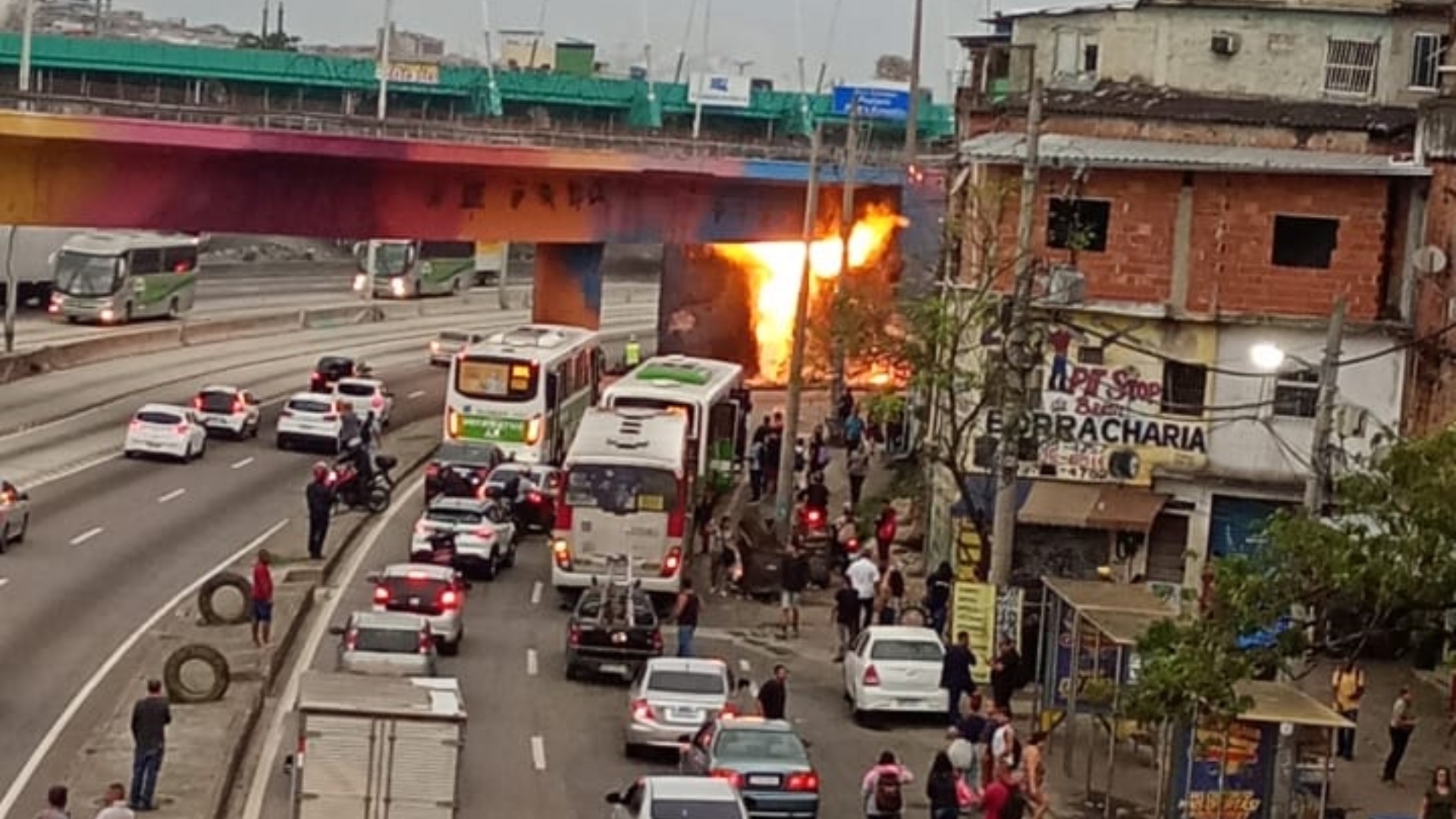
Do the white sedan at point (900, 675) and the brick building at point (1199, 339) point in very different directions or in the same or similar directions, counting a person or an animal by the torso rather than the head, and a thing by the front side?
very different directions

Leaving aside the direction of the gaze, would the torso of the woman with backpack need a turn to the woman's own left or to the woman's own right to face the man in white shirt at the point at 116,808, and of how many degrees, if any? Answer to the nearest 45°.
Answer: approximately 135° to the woman's own left

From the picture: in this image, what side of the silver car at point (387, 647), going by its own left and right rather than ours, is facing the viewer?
back

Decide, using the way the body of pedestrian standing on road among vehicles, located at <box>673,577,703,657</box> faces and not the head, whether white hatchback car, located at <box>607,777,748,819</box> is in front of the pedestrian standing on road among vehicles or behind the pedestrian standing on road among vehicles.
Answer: behind

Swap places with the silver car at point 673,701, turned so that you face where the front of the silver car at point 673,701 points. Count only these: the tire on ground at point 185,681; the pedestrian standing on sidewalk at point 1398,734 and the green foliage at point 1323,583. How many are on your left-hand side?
1

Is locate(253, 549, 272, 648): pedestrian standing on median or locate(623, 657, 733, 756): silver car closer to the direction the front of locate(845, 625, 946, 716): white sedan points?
the pedestrian standing on median

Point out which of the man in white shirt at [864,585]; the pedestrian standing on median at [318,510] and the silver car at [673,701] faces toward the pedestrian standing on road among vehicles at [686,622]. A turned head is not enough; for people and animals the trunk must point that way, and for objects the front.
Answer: the silver car

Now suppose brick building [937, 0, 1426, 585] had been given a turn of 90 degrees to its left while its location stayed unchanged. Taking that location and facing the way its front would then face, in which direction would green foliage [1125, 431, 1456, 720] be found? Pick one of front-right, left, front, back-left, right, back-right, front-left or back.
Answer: right

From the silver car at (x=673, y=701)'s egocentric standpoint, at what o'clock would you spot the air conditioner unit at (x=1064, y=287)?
The air conditioner unit is roughly at 1 o'clock from the silver car.

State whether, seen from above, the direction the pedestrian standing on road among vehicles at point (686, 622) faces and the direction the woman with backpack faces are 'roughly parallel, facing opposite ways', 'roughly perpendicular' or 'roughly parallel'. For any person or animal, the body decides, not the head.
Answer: roughly parallel

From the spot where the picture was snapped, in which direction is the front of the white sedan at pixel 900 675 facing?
facing away from the viewer

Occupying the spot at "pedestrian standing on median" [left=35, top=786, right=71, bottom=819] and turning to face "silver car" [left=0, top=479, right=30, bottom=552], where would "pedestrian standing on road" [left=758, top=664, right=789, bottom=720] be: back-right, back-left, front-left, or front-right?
front-right

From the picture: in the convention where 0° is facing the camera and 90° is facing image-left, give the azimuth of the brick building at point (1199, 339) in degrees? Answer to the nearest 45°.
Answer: approximately 0°

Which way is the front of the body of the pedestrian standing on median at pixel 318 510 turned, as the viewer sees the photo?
away from the camera

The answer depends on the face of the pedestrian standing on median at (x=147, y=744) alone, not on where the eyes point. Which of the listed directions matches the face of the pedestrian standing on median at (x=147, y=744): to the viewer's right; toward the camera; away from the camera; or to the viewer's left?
away from the camera

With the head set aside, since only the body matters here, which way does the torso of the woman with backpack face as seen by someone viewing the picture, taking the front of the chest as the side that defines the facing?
away from the camera

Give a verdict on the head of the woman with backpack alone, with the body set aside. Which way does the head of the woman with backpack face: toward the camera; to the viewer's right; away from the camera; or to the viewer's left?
away from the camera

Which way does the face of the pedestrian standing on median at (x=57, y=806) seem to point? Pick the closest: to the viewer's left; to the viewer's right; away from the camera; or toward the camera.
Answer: away from the camera
